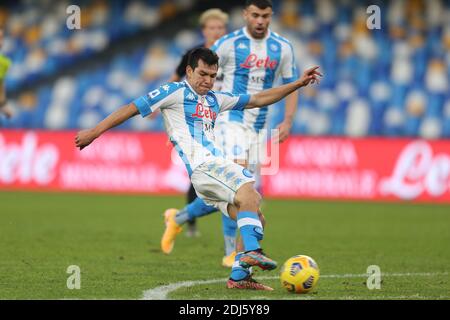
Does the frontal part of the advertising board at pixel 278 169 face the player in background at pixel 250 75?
yes

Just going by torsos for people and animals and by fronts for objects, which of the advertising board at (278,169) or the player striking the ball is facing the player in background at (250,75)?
the advertising board

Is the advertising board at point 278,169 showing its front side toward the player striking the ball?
yes

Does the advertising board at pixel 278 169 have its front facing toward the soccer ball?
yes

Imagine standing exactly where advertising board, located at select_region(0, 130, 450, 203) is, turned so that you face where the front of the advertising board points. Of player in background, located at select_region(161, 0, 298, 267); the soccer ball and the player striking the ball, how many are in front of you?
3

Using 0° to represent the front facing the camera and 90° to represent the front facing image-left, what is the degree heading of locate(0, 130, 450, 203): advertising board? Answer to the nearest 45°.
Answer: approximately 0°

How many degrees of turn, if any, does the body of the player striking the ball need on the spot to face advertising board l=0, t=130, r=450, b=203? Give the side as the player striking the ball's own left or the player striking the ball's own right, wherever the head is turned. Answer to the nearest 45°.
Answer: approximately 135° to the player striking the ball's own left
